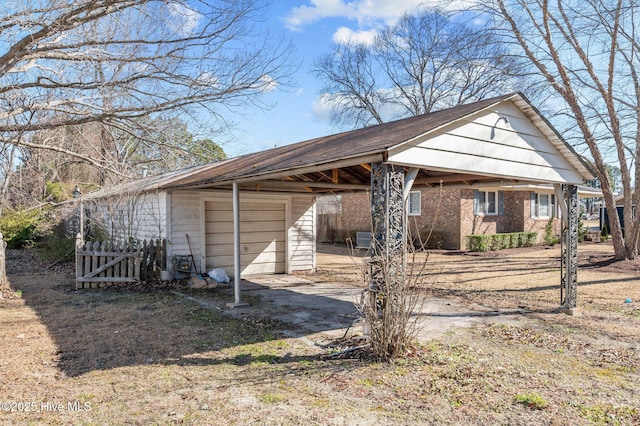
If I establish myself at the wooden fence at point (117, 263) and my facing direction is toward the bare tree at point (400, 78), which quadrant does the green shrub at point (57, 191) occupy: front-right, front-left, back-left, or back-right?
front-left

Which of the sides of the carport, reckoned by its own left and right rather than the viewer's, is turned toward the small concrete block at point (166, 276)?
back

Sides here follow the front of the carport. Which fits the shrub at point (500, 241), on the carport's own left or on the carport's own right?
on the carport's own left

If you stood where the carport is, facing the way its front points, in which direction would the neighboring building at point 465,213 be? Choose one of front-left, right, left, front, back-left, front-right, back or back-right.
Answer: back-left

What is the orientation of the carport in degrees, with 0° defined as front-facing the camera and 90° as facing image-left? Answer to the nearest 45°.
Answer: approximately 315°

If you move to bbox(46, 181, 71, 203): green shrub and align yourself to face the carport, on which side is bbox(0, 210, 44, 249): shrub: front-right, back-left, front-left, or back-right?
front-right

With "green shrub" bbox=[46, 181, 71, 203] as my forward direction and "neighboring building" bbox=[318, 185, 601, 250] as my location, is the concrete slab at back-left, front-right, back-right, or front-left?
front-left

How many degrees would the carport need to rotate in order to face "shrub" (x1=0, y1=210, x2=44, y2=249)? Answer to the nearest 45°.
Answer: approximately 180°

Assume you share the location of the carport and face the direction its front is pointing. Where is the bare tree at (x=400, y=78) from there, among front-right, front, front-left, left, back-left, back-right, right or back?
back-left

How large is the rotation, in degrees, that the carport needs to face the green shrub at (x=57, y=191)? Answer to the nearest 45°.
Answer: approximately 180°

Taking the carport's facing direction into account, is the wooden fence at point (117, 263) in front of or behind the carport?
behind
